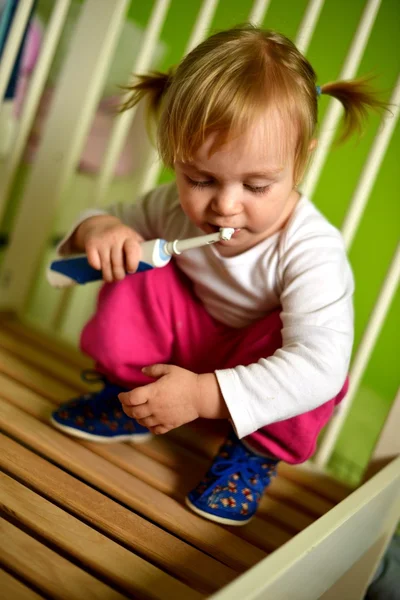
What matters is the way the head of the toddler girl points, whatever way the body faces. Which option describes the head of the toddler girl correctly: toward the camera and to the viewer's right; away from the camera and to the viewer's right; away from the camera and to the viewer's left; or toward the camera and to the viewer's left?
toward the camera and to the viewer's left

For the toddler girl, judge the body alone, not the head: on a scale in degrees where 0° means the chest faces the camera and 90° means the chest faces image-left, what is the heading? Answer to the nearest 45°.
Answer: approximately 45°
